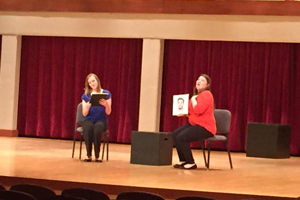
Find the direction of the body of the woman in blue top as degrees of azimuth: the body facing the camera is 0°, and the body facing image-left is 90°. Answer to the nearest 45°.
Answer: approximately 0°

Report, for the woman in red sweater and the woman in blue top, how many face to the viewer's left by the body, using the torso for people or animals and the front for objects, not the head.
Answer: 1

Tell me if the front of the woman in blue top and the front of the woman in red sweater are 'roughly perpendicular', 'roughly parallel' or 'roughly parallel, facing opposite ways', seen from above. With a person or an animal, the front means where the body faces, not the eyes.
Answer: roughly perpendicular

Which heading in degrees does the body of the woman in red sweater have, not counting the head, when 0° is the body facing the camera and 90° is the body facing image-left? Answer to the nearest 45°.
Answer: approximately 90°

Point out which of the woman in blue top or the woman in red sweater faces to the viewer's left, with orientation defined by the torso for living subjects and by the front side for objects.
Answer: the woman in red sweater

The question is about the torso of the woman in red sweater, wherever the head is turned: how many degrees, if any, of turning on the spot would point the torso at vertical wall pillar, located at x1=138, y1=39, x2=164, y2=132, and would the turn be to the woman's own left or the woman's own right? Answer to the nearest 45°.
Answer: approximately 90° to the woman's own right

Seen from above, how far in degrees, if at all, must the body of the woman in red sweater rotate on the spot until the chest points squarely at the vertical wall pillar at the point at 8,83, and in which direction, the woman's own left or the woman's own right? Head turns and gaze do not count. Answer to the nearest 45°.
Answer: approximately 45° to the woman's own right

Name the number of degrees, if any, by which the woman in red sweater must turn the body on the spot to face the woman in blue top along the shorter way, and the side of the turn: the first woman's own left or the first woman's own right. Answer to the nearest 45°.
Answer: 0° — they already face them

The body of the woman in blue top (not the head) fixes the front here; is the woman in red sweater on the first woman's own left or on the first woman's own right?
on the first woman's own left

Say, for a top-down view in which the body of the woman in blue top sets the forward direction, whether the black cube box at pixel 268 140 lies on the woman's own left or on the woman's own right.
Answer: on the woman's own left

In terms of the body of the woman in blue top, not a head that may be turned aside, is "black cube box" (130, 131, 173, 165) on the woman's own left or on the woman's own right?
on the woman's own left
